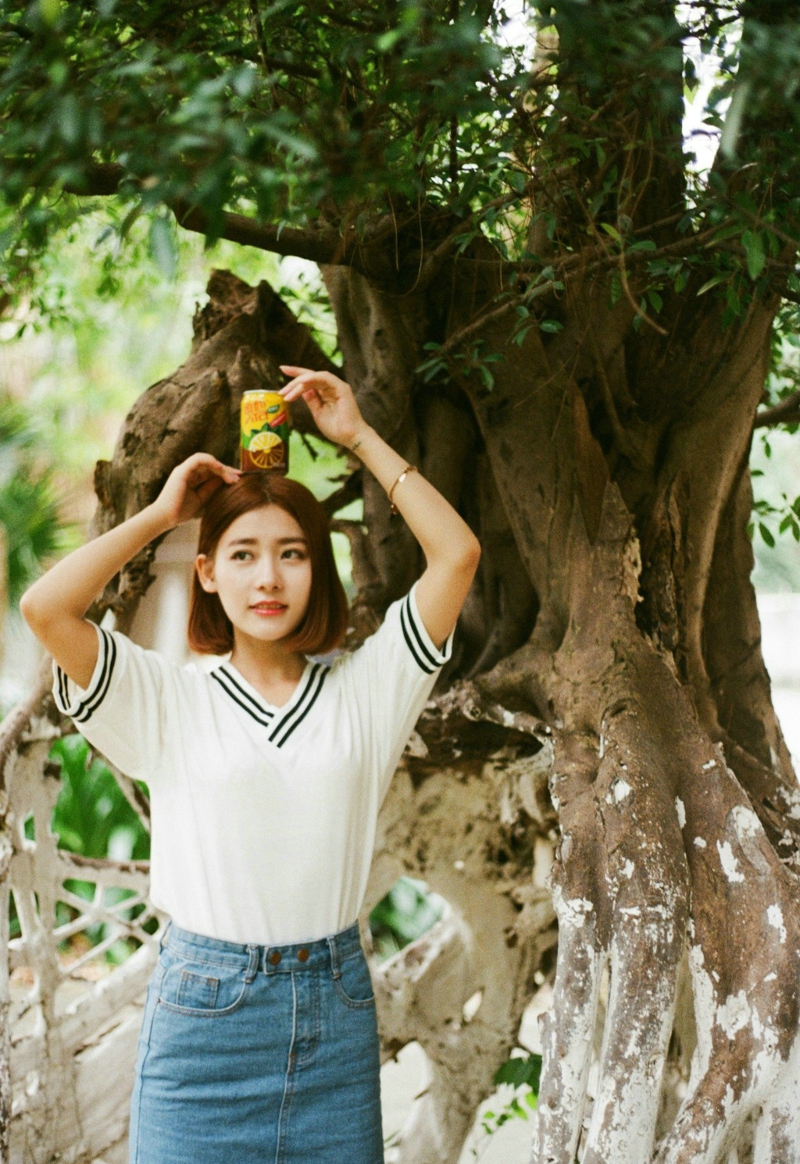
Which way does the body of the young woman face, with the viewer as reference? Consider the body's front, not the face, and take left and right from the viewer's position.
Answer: facing the viewer
